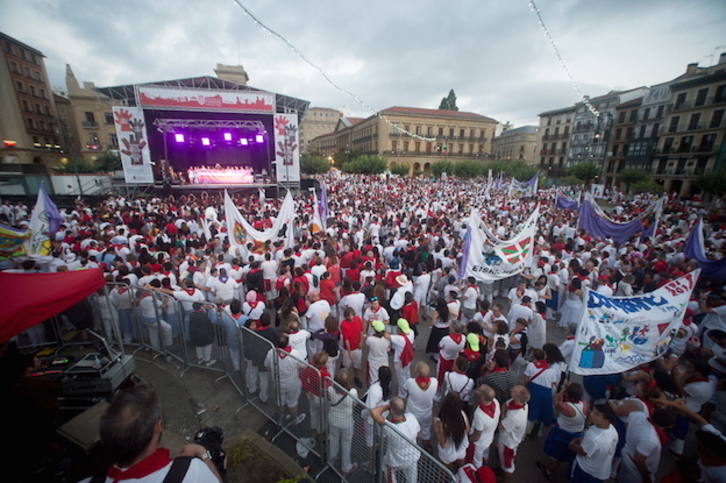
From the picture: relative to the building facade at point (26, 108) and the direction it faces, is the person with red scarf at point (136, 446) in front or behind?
in front

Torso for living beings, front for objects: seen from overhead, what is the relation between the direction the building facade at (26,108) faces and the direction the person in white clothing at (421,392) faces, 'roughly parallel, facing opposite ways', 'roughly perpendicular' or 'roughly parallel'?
roughly perpendicular

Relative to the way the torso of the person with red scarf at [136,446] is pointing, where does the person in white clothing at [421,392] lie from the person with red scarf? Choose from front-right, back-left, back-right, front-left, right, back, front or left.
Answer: front-right

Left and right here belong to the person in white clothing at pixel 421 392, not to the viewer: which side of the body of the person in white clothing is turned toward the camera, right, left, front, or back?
back

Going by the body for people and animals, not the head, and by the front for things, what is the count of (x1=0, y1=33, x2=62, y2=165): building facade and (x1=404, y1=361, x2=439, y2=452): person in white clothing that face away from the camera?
1

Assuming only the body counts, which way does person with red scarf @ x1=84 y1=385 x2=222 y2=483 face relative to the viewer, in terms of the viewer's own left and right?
facing away from the viewer and to the right of the viewer

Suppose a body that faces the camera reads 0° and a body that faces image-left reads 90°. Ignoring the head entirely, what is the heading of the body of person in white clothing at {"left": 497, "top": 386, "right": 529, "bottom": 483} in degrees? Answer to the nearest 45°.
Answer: approximately 135°

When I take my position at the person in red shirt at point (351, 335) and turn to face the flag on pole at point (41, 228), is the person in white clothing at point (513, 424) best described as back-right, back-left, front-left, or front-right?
back-left

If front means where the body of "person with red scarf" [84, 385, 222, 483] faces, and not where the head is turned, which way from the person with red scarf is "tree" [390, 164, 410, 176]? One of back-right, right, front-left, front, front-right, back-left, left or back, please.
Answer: front

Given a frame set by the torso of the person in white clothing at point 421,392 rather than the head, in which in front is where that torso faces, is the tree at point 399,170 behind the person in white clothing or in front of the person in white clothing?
in front

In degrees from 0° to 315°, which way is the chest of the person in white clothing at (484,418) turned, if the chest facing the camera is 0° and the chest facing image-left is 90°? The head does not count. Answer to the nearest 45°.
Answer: approximately 135°

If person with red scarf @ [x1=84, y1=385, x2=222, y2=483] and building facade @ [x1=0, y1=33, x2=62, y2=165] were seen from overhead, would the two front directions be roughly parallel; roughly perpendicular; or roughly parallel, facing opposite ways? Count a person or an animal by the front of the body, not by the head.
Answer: roughly perpendicular

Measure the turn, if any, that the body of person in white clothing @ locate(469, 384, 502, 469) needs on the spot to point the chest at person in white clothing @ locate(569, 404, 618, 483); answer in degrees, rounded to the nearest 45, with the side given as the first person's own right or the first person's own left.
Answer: approximately 135° to the first person's own right

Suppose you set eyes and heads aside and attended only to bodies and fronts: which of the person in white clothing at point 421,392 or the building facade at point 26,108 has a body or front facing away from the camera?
the person in white clothing
